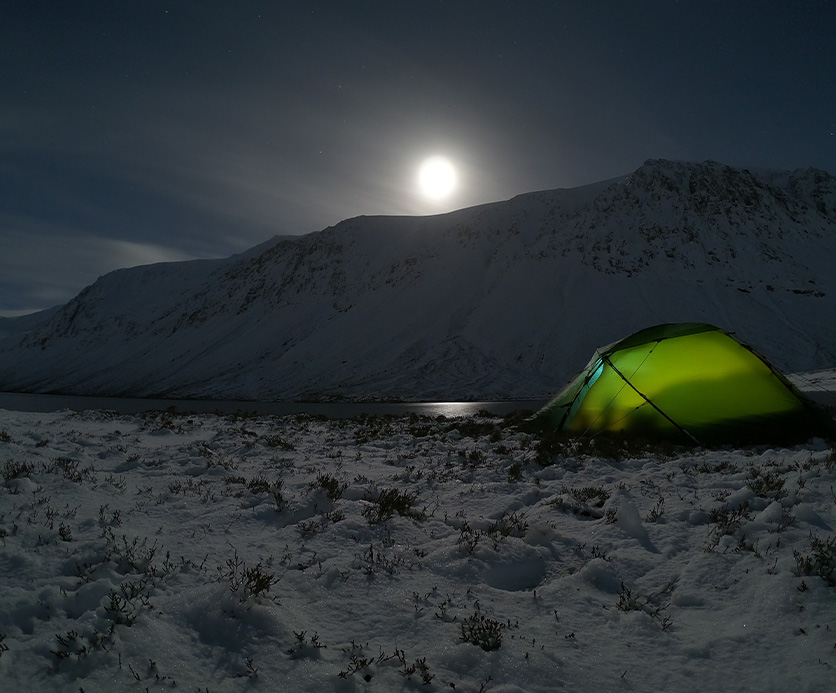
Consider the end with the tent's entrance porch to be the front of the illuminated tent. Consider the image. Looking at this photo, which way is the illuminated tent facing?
to the viewer's left

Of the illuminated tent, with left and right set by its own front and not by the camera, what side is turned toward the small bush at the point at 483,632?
left

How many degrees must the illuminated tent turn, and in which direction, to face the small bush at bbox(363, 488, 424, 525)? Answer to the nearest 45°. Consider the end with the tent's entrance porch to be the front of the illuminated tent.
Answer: approximately 45° to its left
